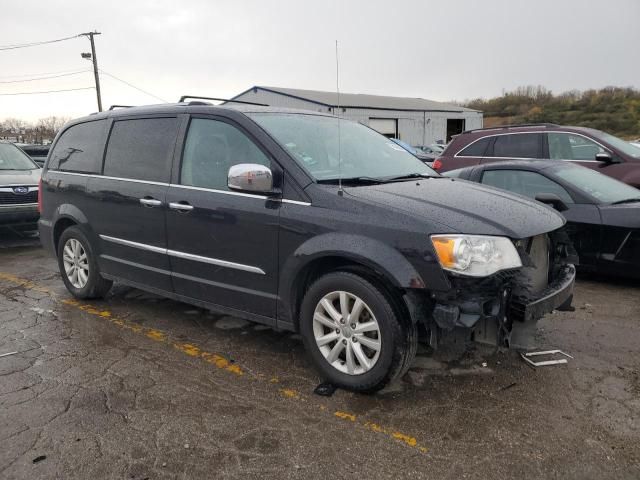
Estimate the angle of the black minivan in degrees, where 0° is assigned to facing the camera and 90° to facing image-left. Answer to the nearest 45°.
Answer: approximately 315°

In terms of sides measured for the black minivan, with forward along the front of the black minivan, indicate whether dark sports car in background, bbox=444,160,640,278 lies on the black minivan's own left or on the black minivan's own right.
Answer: on the black minivan's own left

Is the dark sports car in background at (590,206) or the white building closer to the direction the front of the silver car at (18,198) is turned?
the dark sports car in background

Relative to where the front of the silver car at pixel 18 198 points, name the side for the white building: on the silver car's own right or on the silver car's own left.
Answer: on the silver car's own left

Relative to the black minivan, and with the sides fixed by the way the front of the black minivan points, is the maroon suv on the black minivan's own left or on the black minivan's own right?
on the black minivan's own left

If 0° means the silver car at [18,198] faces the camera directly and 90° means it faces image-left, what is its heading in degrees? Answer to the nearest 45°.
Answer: approximately 315°

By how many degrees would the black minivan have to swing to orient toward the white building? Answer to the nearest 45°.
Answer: approximately 135° to its left

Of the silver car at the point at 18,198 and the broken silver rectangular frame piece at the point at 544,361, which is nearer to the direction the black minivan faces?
the broken silver rectangular frame piece
